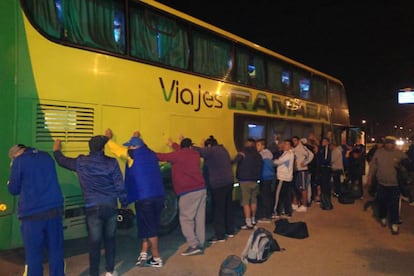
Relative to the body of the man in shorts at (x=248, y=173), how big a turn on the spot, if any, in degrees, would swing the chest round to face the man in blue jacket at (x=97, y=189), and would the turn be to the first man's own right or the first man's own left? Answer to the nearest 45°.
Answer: approximately 90° to the first man's own left

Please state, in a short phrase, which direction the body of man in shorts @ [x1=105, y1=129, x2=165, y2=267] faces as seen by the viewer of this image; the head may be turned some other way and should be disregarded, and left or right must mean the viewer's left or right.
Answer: facing away from the viewer and to the left of the viewer

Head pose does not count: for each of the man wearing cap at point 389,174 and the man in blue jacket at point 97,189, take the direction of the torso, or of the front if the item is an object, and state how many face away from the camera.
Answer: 1

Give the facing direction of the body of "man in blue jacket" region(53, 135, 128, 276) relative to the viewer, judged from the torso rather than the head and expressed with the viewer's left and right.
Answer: facing away from the viewer

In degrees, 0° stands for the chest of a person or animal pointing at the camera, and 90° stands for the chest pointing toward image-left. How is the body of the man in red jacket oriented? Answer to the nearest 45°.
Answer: approximately 135°

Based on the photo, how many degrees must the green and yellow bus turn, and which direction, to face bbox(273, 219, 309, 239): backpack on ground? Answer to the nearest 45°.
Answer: approximately 45° to its right

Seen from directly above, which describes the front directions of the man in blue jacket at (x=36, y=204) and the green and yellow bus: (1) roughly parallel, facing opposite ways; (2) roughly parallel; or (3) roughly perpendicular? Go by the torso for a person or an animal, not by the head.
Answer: roughly perpendicular

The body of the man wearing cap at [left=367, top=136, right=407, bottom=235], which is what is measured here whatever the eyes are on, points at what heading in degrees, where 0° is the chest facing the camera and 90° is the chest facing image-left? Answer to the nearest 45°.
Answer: approximately 0°

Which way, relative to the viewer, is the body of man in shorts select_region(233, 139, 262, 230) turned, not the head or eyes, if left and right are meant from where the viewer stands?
facing away from the viewer and to the left of the viewer
